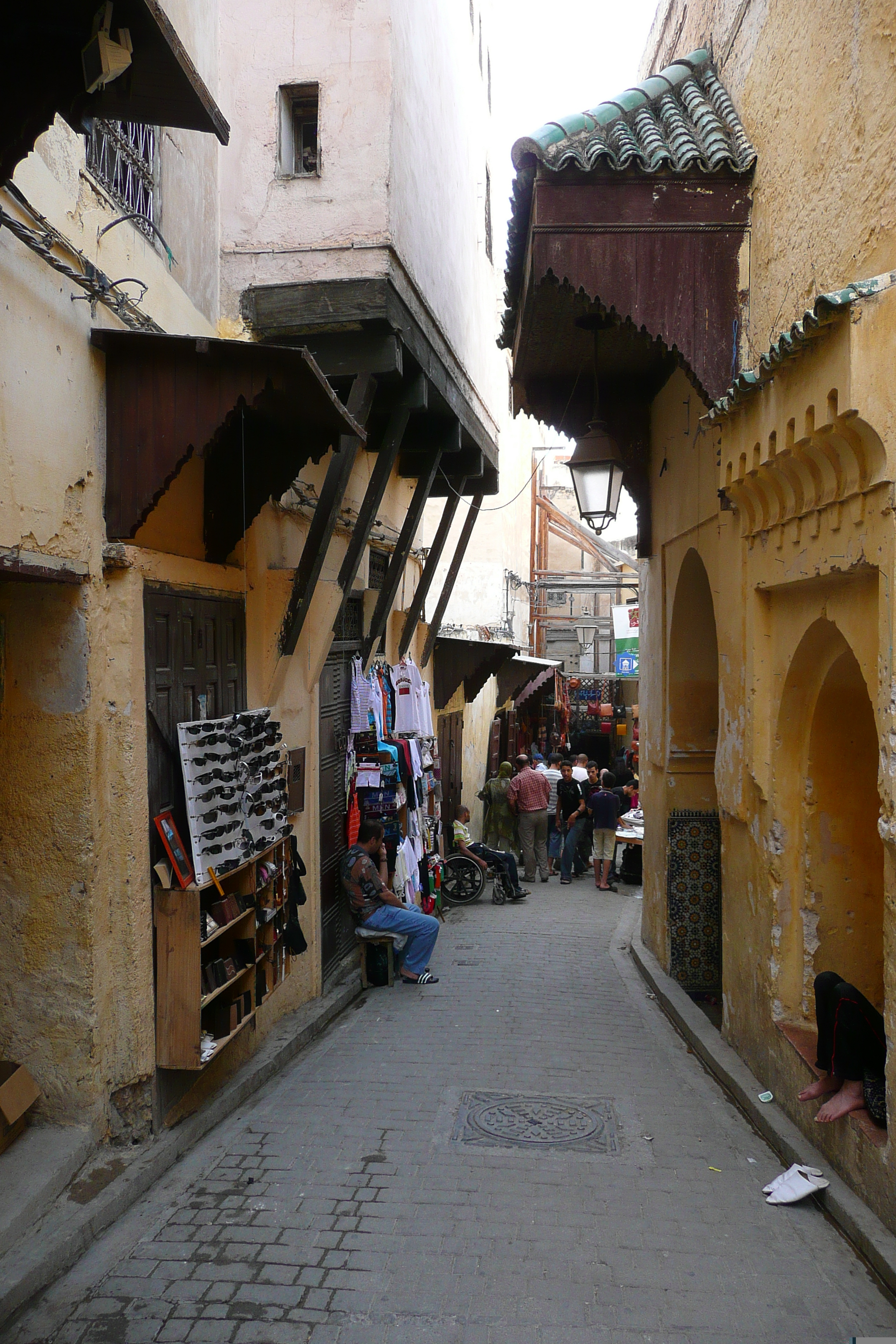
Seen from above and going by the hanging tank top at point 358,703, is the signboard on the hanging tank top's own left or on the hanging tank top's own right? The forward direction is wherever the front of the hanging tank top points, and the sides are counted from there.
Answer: on the hanging tank top's own left

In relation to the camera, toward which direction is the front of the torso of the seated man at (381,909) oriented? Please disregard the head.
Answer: to the viewer's right

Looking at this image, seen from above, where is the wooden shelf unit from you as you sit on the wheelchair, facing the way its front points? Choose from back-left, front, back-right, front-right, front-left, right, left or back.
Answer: right

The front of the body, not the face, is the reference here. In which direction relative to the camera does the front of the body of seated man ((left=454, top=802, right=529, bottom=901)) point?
to the viewer's right

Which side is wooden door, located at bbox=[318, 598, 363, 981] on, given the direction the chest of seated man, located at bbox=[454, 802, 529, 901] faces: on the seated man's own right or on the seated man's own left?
on the seated man's own right

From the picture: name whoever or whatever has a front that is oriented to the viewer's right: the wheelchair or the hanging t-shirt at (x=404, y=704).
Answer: the wheelchair

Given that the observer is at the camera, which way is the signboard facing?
facing the viewer

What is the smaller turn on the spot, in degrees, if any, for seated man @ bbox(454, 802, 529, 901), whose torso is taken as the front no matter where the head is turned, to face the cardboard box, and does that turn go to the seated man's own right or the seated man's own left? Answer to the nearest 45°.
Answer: approximately 90° to the seated man's own right

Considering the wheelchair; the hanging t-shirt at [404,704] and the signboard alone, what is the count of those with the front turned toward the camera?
2

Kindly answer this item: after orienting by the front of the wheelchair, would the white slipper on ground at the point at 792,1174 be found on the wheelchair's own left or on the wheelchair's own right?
on the wheelchair's own right

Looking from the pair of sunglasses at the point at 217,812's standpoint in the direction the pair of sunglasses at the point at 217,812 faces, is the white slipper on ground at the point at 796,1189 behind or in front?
in front

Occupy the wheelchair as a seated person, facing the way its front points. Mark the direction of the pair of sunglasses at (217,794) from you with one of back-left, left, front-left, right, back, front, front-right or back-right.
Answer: right

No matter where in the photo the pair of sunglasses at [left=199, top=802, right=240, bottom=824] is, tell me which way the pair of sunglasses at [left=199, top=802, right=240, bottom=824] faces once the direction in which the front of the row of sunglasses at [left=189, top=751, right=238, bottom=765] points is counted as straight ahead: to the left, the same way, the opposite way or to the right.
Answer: the same way

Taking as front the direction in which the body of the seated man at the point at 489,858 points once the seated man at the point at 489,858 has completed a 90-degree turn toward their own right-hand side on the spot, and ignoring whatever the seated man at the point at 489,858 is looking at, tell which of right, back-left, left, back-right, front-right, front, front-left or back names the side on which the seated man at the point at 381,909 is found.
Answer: front

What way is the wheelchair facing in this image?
to the viewer's right

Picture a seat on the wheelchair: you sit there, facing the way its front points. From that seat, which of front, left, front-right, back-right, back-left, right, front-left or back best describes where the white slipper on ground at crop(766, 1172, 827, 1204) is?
right

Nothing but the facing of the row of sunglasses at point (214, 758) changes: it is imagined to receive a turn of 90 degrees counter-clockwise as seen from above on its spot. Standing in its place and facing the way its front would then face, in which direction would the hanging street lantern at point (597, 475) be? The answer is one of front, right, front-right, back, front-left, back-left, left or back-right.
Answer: front
